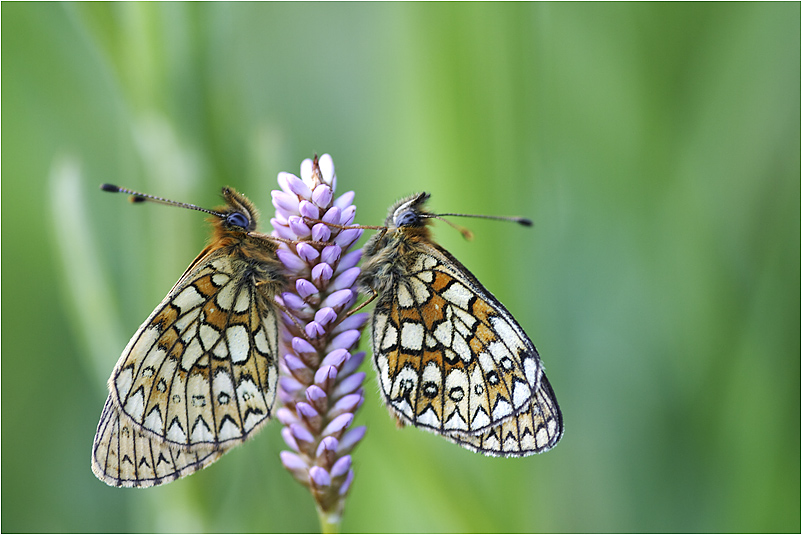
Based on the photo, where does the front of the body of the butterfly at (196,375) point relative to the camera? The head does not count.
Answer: to the viewer's right
